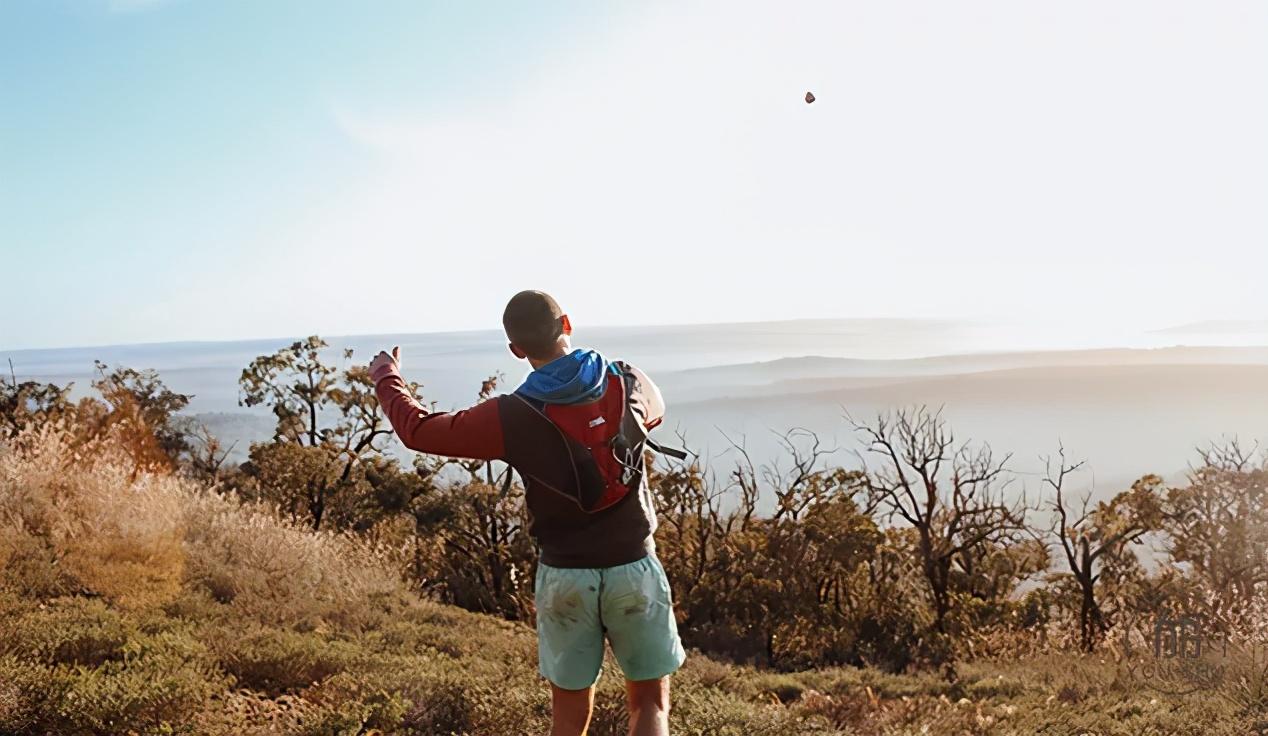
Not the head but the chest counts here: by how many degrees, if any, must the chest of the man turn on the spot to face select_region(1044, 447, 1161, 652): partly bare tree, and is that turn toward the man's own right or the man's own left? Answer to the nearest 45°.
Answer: approximately 45° to the man's own right

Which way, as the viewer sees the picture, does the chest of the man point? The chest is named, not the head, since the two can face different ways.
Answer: away from the camera
